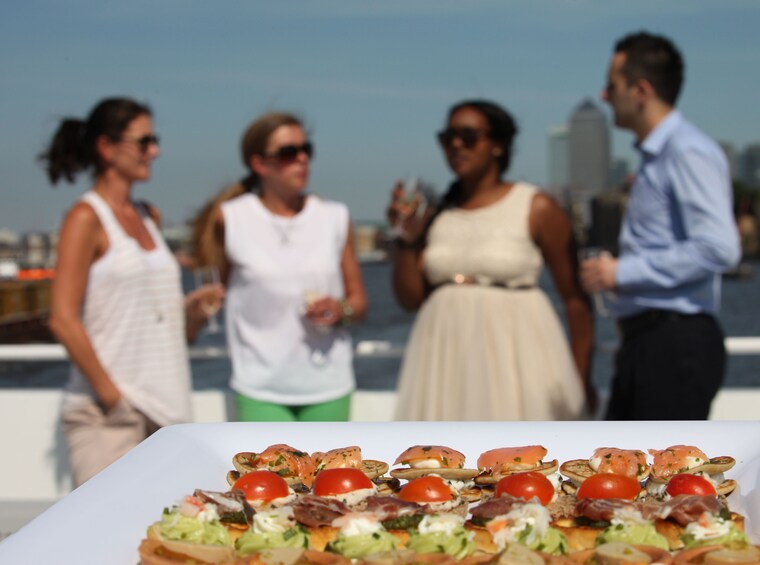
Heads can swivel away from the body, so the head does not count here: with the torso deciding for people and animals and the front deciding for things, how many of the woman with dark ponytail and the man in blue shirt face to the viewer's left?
1

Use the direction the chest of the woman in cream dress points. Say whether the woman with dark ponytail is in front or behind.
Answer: in front

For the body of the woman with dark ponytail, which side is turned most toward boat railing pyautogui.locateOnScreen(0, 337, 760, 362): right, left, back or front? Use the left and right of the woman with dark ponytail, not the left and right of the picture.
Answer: left

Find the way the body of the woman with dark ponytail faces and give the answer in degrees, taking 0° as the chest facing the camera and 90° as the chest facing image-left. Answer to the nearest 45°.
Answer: approximately 315°

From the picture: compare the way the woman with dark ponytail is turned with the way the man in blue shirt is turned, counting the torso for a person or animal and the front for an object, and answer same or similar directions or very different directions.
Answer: very different directions

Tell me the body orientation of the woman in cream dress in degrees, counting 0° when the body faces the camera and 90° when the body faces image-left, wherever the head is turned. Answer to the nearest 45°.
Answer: approximately 45°

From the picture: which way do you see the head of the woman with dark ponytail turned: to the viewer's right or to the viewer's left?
to the viewer's right

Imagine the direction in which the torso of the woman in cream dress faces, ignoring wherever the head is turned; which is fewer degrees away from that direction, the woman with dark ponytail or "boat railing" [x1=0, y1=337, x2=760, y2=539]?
the woman with dark ponytail

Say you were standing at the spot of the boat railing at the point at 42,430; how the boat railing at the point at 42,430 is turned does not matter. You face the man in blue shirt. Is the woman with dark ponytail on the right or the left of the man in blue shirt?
right

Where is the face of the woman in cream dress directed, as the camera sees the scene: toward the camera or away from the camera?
toward the camera

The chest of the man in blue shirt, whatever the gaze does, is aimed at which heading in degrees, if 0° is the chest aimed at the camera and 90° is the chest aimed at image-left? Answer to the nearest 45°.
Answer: approximately 90°

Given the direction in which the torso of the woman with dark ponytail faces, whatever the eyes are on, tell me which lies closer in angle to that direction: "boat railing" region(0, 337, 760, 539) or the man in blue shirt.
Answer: the man in blue shirt

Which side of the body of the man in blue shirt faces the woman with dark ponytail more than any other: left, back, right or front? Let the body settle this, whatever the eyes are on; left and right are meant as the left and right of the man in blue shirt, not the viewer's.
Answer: front

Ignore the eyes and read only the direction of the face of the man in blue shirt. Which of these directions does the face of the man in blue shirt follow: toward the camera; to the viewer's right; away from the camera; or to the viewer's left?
to the viewer's left
